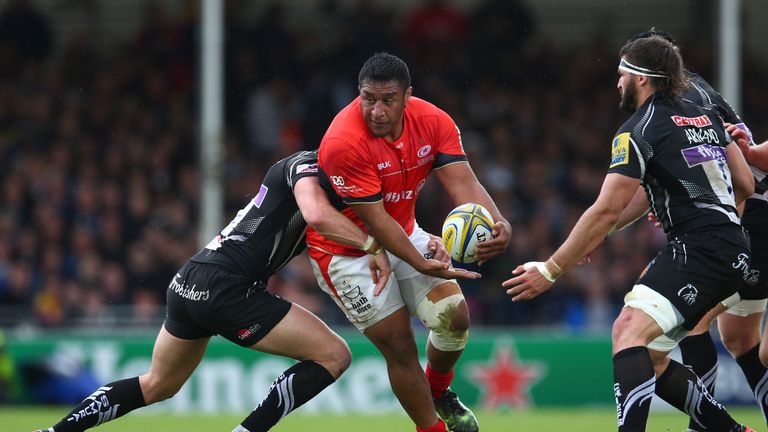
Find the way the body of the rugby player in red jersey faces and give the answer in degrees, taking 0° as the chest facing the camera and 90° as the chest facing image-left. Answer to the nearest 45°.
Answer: approximately 315°
